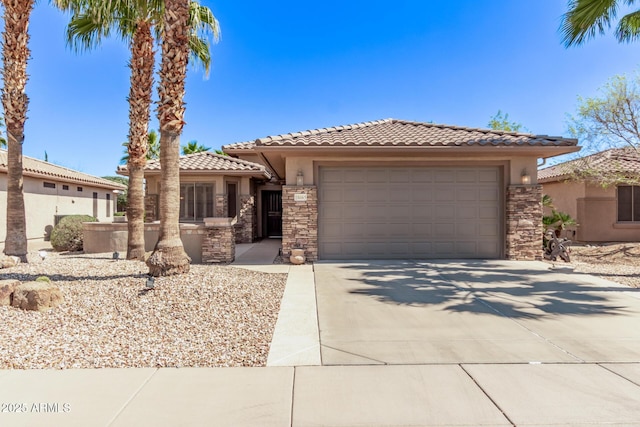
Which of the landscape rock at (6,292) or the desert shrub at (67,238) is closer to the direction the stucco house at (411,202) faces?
the landscape rock

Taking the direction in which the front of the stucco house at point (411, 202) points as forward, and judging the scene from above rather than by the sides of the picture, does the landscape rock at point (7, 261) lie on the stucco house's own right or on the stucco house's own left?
on the stucco house's own right

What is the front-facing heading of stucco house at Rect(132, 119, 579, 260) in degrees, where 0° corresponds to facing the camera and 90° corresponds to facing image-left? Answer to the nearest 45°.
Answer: approximately 0°

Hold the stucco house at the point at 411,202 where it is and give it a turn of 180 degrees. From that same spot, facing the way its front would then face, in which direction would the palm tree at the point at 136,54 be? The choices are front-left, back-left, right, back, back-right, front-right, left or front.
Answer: left

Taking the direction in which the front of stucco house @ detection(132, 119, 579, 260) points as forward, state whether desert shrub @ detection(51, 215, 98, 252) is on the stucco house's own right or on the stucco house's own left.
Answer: on the stucco house's own right
